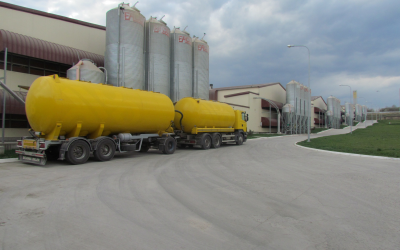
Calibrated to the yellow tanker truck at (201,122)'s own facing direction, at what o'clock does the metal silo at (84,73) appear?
The metal silo is roughly at 7 o'clock from the yellow tanker truck.

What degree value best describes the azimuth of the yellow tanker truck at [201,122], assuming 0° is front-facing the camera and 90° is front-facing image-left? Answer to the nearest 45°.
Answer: approximately 225°

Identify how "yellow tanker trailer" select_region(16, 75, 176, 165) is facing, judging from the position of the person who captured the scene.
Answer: facing away from the viewer and to the right of the viewer

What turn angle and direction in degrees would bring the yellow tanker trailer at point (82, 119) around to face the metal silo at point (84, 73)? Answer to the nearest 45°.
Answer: approximately 45° to its left

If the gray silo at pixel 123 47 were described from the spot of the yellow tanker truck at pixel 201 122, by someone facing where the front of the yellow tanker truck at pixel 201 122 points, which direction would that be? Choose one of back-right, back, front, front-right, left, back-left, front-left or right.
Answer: back-left

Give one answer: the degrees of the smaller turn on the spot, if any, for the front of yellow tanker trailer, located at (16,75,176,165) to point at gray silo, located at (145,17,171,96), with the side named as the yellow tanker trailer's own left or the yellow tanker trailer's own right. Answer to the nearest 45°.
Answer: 0° — it already faces it

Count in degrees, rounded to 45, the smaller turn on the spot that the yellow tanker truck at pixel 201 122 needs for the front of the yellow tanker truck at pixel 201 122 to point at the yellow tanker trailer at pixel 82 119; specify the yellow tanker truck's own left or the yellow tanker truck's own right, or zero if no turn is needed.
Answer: approximately 180°
